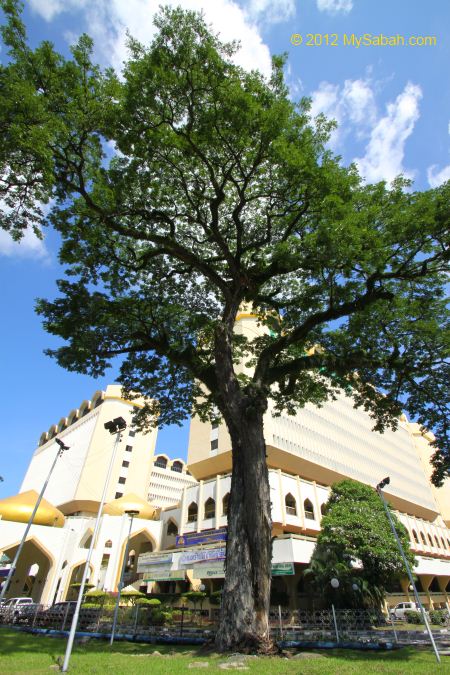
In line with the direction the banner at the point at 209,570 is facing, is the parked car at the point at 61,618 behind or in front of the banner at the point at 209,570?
in front

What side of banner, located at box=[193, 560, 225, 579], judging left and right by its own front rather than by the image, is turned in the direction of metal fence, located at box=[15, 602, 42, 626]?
right

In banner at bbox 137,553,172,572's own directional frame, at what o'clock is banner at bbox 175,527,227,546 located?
banner at bbox 175,527,227,546 is roughly at 10 o'clock from banner at bbox 137,553,172,572.

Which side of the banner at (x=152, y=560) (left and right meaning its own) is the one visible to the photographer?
front

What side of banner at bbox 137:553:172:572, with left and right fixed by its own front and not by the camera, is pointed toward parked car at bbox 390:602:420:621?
left

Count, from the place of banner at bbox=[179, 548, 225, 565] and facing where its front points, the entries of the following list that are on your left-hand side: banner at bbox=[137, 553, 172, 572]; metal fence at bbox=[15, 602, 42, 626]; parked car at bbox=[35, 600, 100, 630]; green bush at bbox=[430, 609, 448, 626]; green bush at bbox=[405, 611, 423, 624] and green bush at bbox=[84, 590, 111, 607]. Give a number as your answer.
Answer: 2

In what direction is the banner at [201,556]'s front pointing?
toward the camera

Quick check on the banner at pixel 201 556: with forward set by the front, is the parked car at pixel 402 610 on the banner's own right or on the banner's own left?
on the banner's own left

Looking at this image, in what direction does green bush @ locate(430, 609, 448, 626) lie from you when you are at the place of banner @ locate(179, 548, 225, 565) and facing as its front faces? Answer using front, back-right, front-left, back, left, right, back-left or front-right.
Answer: left

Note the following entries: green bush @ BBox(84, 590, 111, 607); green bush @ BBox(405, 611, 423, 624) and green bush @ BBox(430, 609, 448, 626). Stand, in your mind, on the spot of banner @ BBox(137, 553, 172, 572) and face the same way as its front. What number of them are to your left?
2

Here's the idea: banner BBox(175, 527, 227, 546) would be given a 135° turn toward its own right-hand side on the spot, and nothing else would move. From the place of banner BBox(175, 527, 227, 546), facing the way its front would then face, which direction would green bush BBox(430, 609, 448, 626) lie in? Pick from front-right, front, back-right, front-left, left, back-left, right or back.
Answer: back-right
